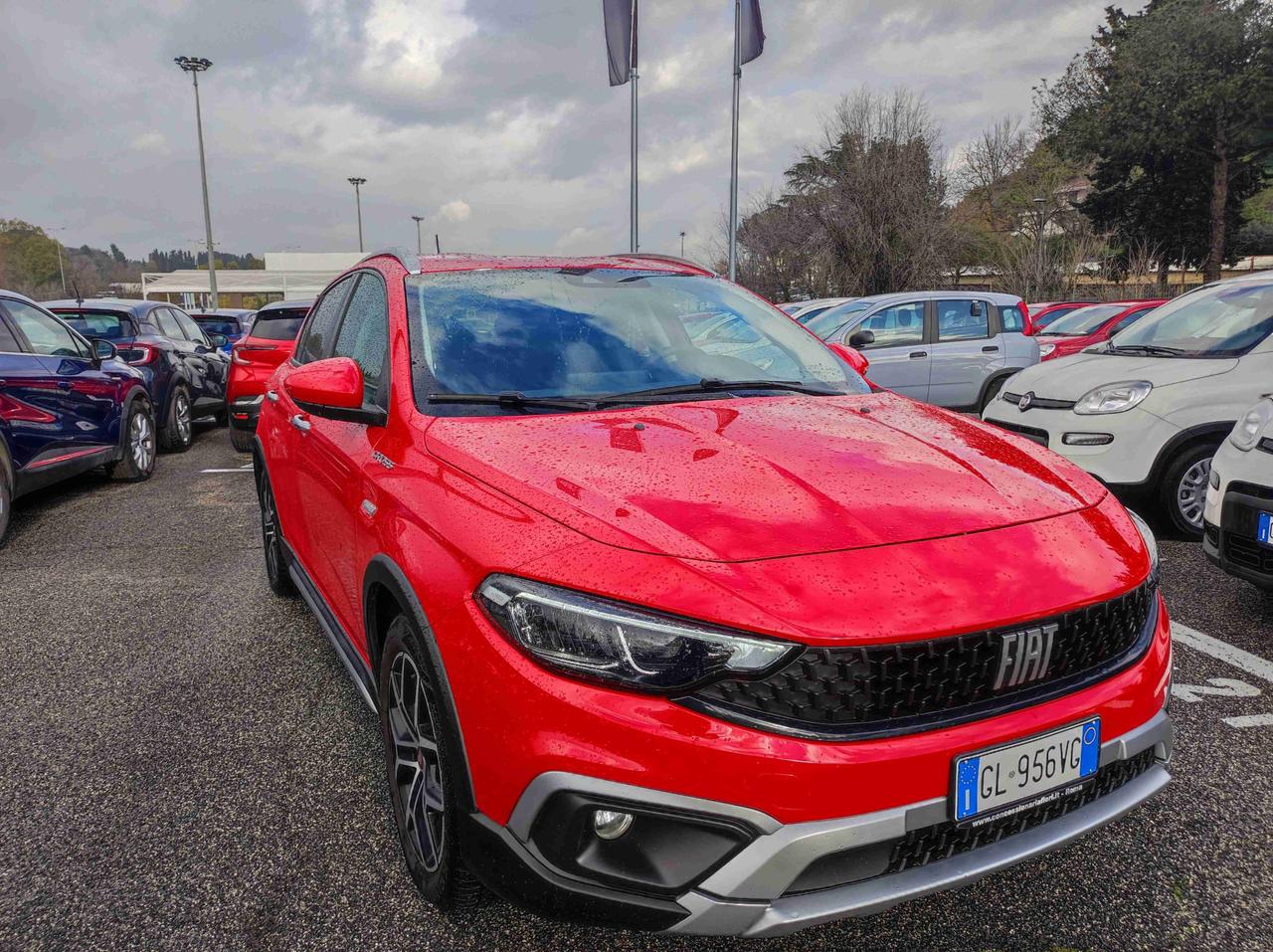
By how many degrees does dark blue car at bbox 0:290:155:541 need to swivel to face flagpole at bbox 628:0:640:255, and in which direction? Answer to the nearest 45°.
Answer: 0° — it already faces it

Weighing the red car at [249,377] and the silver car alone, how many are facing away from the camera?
1

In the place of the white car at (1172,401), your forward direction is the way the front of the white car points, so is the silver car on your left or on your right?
on your right

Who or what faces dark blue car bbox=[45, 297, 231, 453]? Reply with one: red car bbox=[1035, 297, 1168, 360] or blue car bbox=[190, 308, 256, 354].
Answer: the red car

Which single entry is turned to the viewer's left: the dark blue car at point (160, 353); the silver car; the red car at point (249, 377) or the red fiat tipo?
the silver car

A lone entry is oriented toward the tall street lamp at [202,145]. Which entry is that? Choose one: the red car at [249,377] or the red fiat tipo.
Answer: the red car

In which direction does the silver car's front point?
to the viewer's left

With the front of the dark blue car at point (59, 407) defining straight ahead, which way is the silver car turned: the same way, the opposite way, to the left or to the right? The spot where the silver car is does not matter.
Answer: to the left

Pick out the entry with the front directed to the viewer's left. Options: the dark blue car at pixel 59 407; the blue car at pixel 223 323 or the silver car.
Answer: the silver car

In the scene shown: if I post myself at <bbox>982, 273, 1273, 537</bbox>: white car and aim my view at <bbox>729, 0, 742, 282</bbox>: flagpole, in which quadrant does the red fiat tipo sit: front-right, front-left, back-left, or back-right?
back-left

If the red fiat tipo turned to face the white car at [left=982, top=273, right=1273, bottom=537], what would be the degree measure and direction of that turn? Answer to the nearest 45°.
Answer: approximately 90° to its left
